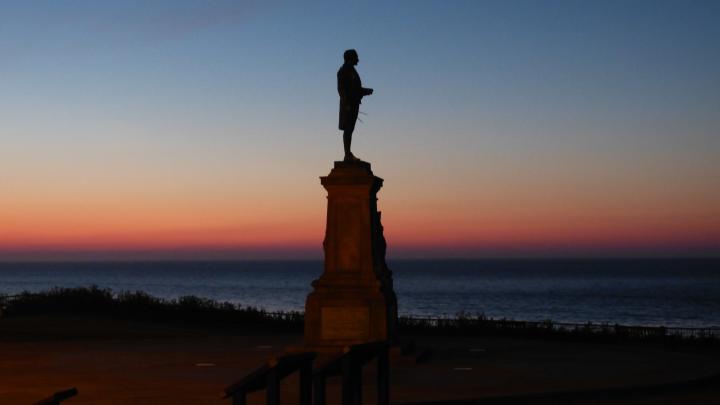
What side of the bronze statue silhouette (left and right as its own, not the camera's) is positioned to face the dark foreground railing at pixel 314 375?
right

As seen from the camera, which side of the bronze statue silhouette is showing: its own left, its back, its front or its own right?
right

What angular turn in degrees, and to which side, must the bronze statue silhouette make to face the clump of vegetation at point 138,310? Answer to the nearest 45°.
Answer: approximately 135° to its left

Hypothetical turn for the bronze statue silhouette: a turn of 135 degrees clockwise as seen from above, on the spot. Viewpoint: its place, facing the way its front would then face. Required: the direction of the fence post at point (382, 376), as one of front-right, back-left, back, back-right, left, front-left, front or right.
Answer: front-left
